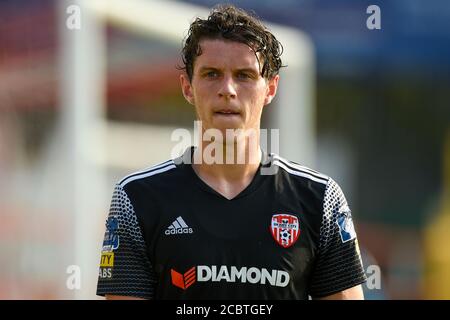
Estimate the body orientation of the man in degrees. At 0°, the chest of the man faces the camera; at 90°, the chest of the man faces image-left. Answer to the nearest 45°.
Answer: approximately 0°
